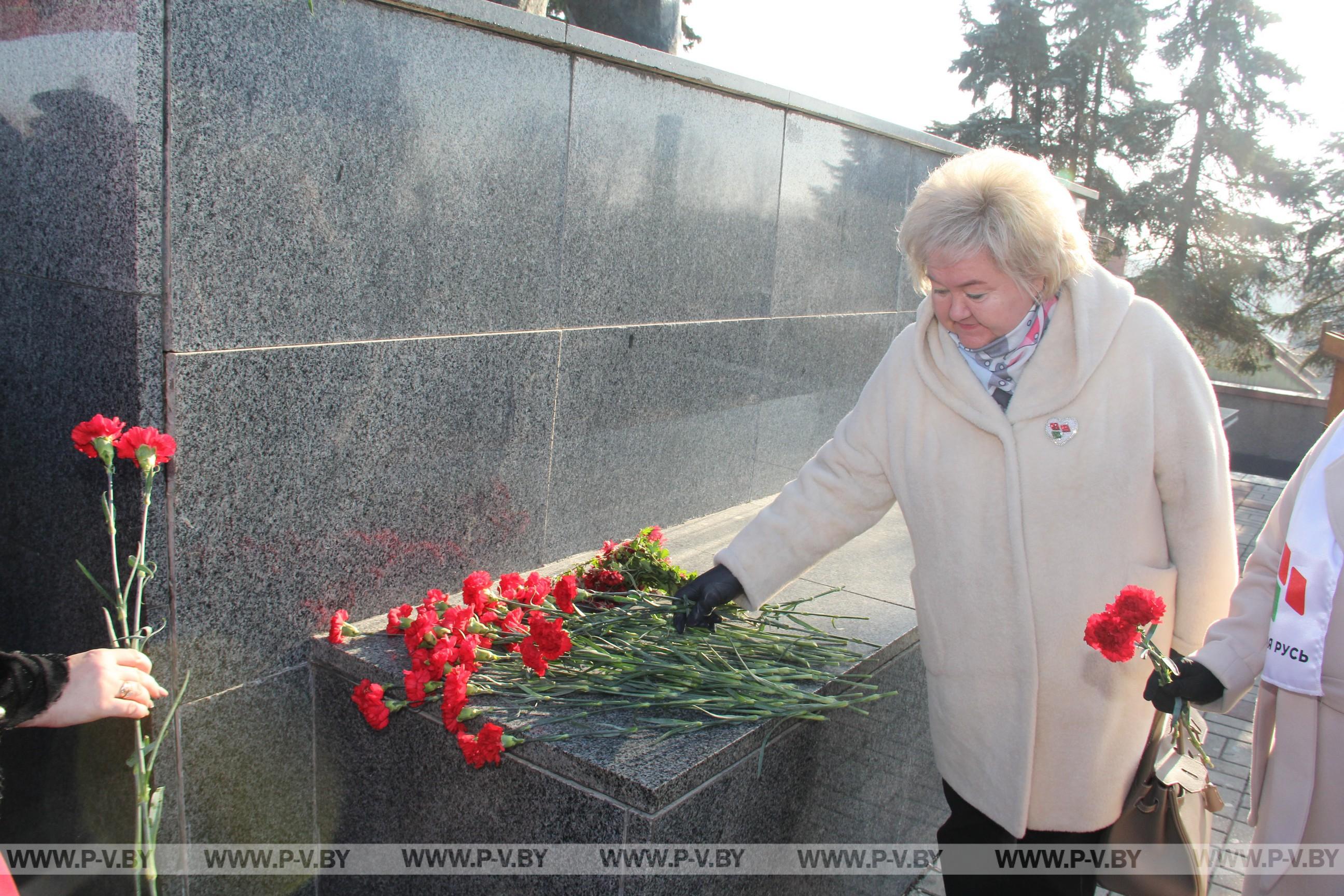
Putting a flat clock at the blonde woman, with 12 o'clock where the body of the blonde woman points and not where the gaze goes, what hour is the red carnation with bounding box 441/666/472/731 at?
The red carnation is roughly at 1 o'clock from the blonde woman.

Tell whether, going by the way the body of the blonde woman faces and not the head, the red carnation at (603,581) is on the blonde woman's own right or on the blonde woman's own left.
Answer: on the blonde woman's own right

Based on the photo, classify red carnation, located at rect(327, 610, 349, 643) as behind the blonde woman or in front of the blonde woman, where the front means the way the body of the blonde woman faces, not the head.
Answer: in front

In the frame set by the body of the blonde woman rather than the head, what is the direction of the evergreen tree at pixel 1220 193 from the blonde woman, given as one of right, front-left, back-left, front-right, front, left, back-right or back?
back-right

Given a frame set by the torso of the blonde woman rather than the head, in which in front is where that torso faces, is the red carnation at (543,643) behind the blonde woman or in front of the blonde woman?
in front

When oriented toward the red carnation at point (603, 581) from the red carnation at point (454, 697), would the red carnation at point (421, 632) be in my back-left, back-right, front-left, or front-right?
front-left

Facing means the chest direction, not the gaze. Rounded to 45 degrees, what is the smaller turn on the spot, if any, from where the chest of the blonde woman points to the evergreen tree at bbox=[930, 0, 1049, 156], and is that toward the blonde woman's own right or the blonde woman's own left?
approximately 135° to the blonde woman's own right

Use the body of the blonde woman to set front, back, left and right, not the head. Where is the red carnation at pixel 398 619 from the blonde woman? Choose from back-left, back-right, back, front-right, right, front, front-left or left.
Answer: front-right

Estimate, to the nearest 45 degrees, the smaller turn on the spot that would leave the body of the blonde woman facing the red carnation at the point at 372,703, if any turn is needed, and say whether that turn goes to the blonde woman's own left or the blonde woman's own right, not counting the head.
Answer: approximately 45° to the blonde woman's own right

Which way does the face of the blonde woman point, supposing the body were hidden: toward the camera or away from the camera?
toward the camera

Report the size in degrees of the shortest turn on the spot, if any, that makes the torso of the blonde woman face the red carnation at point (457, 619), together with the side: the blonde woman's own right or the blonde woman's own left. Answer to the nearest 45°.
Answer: approximately 45° to the blonde woman's own right

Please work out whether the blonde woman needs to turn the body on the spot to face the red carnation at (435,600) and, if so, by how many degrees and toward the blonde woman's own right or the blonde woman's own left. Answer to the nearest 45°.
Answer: approximately 45° to the blonde woman's own right

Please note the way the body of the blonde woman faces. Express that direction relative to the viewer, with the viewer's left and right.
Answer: facing the viewer and to the left of the viewer

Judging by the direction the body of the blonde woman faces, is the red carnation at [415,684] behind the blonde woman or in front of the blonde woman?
in front
